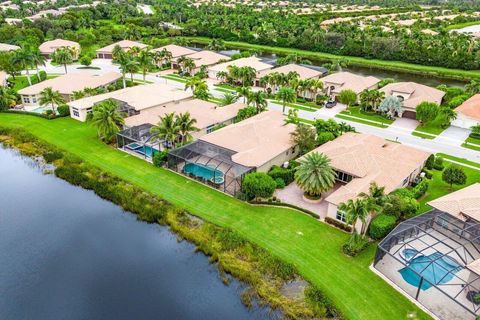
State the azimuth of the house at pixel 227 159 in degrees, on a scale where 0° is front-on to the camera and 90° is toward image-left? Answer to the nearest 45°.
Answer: approximately 225°

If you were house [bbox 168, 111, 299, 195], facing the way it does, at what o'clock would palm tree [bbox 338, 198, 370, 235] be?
The palm tree is roughly at 3 o'clock from the house.

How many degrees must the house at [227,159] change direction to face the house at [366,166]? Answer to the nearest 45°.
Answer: approximately 45° to its right

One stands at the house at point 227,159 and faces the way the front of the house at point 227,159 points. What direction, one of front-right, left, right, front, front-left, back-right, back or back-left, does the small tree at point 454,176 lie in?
front-right

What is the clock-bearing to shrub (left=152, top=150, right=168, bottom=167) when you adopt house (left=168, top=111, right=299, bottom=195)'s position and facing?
The shrub is roughly at 8 o'clock from the house.

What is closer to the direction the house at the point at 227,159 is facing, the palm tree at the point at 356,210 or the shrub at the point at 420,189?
the shrub

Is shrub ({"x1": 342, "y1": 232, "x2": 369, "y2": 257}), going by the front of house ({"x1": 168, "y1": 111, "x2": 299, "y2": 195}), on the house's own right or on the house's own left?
on the house's own right

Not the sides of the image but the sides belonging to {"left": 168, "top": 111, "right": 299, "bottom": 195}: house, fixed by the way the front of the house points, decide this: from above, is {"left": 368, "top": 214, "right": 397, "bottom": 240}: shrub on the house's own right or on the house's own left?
on the house's own right

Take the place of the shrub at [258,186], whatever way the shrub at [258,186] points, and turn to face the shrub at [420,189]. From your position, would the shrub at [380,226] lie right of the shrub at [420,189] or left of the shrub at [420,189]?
right

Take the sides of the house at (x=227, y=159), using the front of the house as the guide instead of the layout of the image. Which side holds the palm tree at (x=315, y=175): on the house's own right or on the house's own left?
on the house's own right
